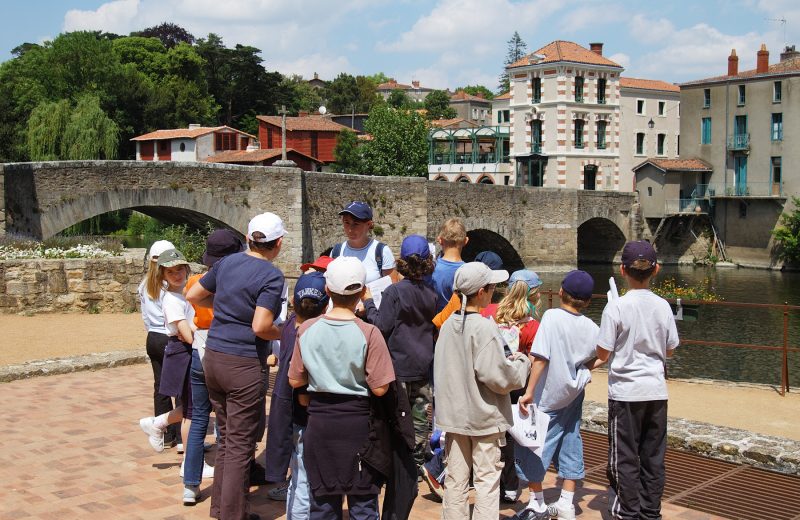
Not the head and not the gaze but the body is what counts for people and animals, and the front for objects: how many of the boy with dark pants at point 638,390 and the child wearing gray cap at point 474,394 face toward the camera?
0

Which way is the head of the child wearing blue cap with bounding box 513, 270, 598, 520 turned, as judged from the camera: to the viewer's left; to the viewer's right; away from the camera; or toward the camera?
away from the camera

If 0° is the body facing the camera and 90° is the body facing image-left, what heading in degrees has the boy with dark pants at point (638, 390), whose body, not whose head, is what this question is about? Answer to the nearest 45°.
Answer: approximately 180°

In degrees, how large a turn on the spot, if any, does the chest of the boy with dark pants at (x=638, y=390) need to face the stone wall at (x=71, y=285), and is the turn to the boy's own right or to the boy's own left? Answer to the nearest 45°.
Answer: approximately 45° to the boy's own left

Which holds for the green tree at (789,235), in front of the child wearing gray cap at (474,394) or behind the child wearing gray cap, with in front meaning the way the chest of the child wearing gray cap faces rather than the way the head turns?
in front

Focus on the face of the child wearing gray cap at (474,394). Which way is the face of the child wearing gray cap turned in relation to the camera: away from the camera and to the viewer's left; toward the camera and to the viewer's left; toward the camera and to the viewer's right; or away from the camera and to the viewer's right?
away from the camera and to the viewer's right

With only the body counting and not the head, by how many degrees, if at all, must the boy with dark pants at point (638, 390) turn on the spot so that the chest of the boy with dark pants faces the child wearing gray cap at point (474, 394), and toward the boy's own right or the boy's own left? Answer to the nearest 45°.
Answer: approximately 135° to the boy's own left

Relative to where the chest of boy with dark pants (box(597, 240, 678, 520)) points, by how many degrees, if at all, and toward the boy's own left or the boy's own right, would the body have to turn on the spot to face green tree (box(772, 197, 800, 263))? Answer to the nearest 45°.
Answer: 0° — they already face it

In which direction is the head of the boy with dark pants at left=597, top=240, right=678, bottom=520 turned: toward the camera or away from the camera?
away from the camera

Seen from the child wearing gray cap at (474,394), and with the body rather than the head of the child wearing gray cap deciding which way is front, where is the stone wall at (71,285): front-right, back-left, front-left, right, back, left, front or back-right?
left

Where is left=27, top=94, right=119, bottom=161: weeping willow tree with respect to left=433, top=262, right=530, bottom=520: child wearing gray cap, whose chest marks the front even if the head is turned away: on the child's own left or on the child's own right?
on the child's own left

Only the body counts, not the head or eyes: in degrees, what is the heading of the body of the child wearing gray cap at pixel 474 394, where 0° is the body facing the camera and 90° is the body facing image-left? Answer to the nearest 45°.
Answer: approximately 225°

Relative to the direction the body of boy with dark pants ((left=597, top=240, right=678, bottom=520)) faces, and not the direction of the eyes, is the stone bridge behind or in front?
in front
